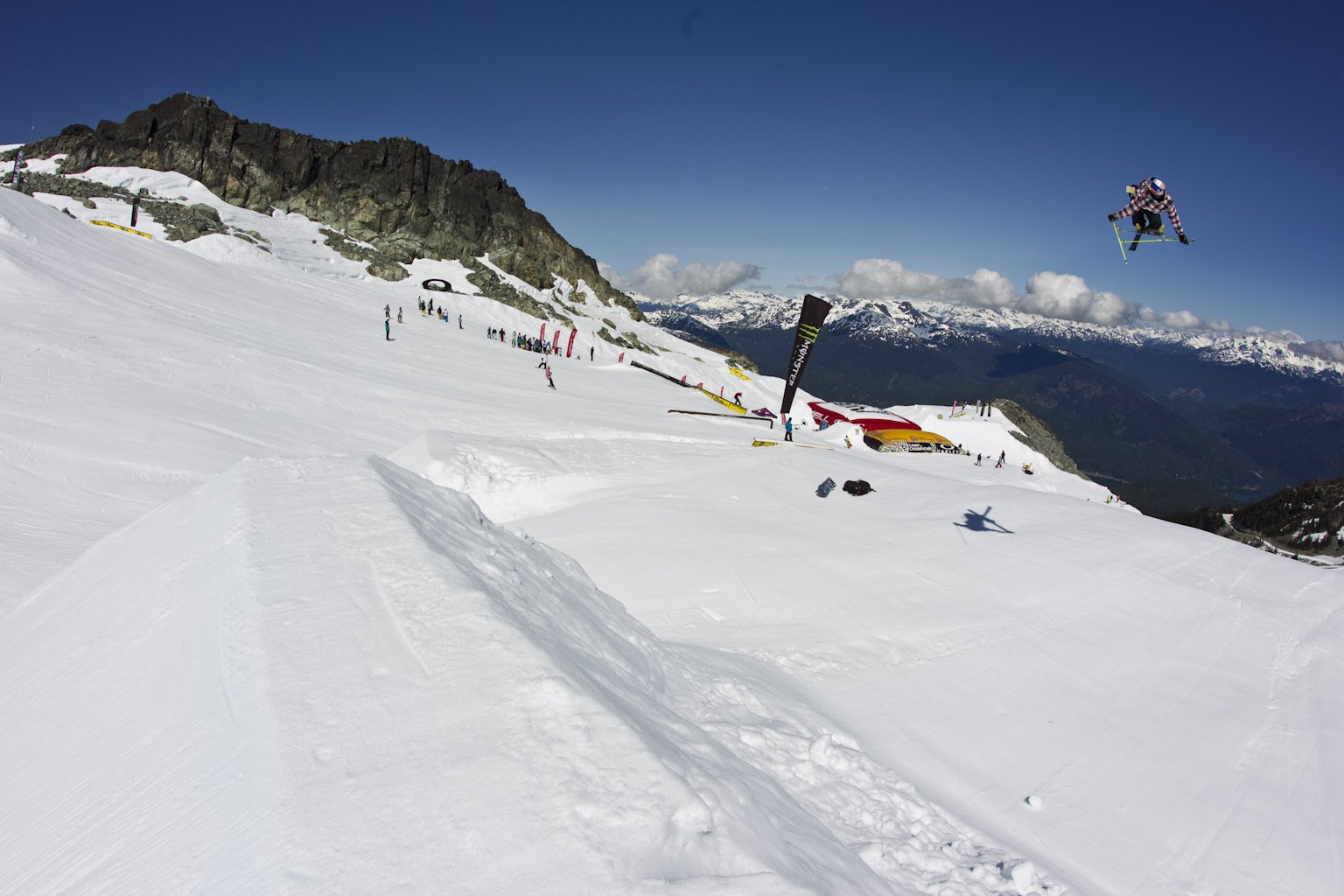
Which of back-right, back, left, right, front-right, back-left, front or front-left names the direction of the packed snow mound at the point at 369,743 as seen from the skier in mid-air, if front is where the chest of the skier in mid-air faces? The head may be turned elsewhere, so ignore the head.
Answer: front

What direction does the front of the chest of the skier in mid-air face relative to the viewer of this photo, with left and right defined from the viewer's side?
facing the viewer

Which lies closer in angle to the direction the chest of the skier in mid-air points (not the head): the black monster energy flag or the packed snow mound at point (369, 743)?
the packed snow mound

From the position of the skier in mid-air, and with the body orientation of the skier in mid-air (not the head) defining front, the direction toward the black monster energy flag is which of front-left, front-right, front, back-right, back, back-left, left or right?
back-right
